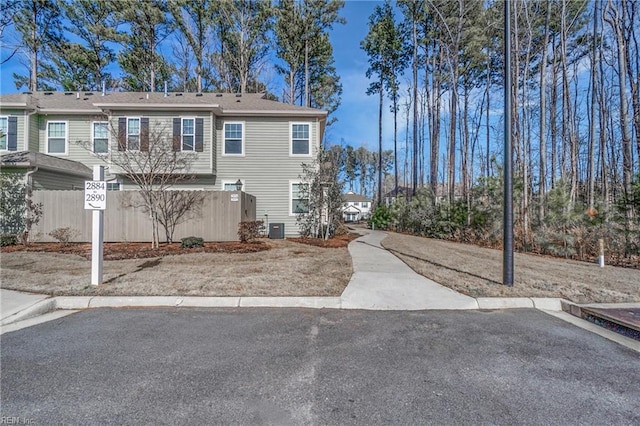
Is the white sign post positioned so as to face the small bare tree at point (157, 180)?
no

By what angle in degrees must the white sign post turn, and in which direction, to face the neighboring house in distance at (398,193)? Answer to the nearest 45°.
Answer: approximately 135° to its left

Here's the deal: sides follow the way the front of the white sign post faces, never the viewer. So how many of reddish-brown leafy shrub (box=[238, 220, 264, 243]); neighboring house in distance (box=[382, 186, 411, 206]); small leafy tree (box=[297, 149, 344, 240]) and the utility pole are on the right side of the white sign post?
0

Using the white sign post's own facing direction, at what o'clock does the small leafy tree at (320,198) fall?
The small leafy tree is roughly at 8 o'clock from the white sign post.

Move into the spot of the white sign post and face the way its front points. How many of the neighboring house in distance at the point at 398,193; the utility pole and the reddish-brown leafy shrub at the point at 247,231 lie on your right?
0

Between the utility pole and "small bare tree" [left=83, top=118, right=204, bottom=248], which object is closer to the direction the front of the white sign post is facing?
the utility pole

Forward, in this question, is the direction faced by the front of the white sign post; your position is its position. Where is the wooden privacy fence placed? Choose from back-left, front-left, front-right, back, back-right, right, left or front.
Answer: back

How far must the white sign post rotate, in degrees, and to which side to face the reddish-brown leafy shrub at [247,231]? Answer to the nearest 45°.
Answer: approximately 135° to its left

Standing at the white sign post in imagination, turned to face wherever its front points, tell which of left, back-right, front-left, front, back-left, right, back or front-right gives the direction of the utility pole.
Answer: front-left

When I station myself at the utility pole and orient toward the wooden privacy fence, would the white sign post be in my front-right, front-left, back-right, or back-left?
front-left

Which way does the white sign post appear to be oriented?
toward the camera

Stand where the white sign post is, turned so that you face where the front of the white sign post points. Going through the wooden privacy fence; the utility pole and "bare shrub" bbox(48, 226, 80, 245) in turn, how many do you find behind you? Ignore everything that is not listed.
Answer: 2

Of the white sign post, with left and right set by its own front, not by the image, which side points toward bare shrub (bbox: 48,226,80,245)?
back

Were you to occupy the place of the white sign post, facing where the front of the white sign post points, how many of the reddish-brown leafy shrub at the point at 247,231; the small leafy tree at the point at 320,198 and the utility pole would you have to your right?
0
